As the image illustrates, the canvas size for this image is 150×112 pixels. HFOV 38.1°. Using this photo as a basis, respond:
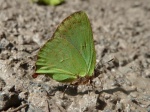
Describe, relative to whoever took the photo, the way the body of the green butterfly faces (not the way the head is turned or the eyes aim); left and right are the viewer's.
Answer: facing to the right of the viewer
